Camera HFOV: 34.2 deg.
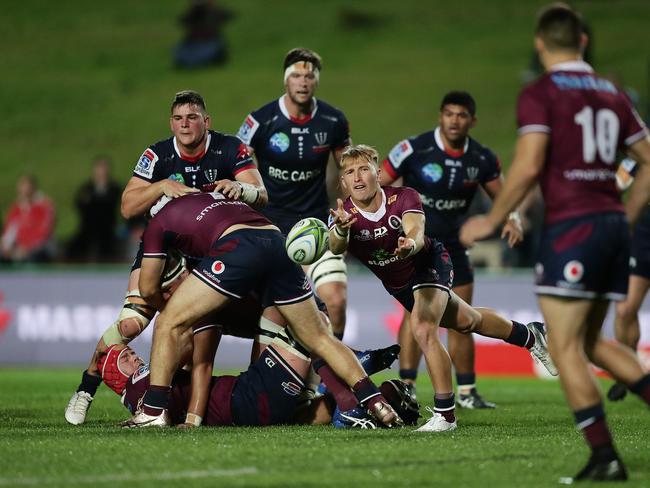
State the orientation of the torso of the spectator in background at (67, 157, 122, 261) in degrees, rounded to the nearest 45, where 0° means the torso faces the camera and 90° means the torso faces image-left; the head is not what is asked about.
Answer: approximately 0°

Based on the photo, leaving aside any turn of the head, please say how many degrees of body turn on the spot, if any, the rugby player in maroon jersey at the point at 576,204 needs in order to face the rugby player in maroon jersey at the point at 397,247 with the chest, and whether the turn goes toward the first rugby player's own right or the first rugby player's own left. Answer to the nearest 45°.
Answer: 0° — they already face them

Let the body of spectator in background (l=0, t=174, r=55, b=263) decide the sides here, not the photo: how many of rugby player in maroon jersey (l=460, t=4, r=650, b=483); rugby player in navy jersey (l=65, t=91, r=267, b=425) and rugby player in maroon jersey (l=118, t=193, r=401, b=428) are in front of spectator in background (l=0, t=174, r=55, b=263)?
3

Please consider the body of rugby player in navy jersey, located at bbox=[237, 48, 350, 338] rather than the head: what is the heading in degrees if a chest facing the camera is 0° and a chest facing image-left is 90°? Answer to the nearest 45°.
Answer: approximately 0°

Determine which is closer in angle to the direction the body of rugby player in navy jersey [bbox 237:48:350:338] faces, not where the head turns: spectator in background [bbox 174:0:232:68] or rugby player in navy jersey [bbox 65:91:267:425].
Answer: the rugby player in navy jersey

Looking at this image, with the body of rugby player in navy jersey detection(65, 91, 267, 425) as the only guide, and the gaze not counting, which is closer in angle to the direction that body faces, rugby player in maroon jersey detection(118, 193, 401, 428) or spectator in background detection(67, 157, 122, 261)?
the rugby player in maroon jersey

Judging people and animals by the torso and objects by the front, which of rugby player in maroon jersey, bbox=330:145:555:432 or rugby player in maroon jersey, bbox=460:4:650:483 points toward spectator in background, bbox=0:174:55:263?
rugby player in maroon jersey, bbox=460:4:650:483

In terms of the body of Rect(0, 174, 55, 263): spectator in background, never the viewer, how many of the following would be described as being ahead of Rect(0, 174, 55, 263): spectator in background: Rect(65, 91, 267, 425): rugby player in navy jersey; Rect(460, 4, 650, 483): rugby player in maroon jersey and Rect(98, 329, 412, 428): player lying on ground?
3

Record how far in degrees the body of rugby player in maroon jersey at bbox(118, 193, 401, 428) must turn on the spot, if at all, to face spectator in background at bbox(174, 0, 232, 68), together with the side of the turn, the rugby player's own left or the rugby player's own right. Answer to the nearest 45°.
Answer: approximately 45° to the rugby player's own right

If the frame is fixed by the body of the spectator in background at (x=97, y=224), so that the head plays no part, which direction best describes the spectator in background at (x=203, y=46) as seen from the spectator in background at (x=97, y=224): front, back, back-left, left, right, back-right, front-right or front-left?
back
